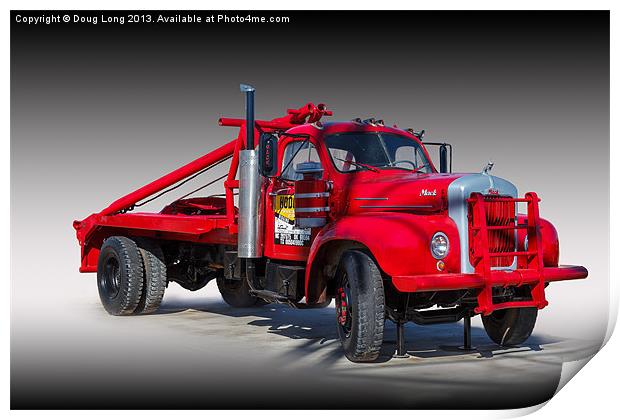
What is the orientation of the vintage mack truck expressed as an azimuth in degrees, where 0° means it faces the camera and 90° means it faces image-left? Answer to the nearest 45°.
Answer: approximately 315°
